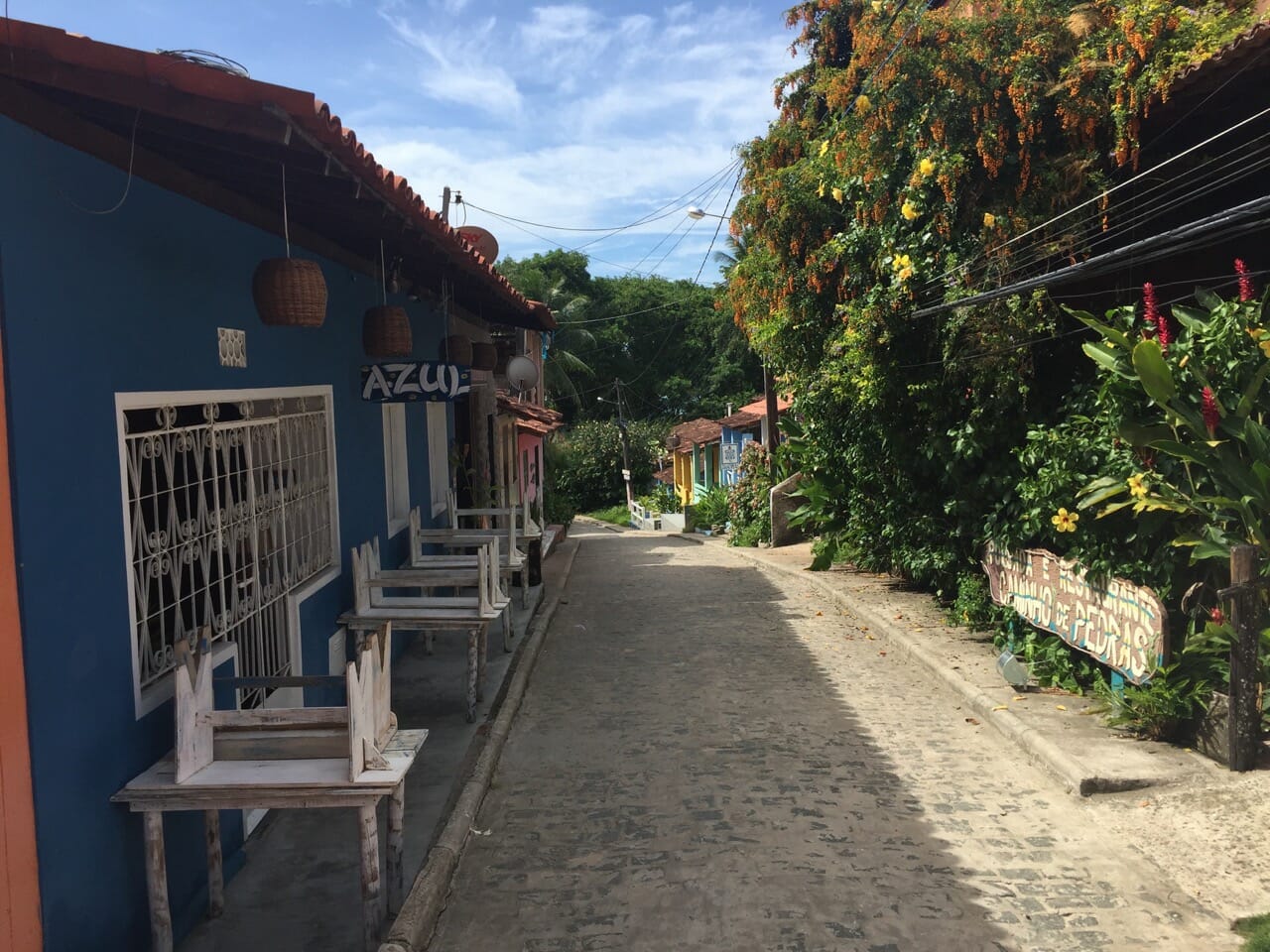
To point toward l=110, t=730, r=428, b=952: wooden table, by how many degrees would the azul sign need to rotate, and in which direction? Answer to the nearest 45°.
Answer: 0° — it already faces it

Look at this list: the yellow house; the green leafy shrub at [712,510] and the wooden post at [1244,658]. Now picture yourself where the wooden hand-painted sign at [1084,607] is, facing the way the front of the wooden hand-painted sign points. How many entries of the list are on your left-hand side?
1

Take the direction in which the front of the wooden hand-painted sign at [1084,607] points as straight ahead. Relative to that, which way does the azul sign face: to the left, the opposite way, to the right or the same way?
to the left

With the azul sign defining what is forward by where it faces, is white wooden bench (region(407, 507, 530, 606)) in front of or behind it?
behind

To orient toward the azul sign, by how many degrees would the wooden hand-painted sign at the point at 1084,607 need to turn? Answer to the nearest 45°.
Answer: approximately 45° to its right

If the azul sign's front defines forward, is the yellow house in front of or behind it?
behind

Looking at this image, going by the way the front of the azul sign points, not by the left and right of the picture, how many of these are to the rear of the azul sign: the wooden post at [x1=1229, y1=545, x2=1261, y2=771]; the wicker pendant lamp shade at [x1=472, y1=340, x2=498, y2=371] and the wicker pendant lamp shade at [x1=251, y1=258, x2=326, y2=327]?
1

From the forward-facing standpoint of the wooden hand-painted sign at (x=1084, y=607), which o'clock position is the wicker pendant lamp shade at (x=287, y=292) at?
The wicker pendant lamp shade is roughly at 12 o'clock from the wooden hand-painted sign.

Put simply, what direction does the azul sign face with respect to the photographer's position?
facing the viewer

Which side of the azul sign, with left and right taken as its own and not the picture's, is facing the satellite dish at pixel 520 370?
back

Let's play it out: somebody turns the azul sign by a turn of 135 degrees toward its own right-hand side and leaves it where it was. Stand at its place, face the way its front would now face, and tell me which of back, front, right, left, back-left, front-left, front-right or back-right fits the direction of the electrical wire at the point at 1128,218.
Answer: back-right

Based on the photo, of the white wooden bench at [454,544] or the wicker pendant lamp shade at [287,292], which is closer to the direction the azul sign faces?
the wicker pendant lamp shade

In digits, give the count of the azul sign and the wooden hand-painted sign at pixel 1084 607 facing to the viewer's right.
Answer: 0

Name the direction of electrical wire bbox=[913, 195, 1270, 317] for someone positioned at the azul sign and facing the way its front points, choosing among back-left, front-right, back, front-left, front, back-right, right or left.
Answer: front-left

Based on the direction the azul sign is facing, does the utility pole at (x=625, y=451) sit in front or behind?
behind

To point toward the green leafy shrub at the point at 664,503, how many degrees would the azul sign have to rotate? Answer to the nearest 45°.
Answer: approximately 180°
